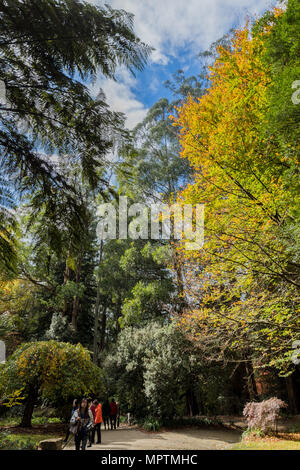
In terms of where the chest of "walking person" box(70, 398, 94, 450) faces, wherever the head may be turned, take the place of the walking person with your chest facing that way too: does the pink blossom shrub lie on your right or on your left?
on your left

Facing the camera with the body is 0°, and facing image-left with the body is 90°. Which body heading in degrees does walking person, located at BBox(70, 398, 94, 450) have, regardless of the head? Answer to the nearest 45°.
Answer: approximately 0°

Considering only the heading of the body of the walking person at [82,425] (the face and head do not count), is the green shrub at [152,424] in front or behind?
behind
